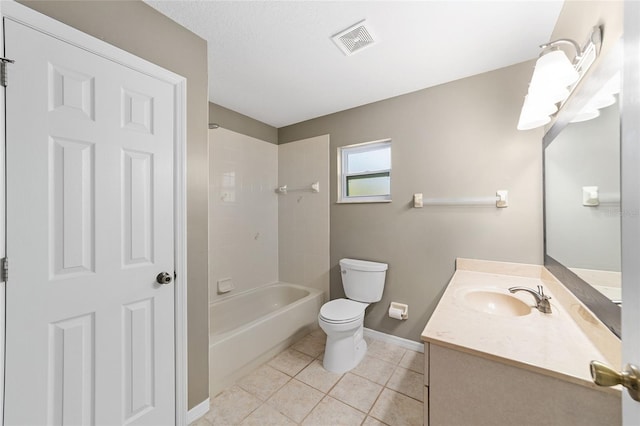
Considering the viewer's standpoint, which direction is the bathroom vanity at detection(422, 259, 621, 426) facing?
facing to the left of the viewer

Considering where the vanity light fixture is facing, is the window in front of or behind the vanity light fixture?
in front

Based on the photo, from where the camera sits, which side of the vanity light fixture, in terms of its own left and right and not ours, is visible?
left

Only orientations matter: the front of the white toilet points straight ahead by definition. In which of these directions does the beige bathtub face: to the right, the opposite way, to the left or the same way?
to the left

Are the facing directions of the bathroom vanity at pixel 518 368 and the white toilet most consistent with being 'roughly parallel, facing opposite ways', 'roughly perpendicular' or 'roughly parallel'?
roughly perpendicular

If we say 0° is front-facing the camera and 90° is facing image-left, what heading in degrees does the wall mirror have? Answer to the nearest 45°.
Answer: approximately 90°

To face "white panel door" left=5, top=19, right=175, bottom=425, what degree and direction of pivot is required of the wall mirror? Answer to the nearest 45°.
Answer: approximately 45° to its left

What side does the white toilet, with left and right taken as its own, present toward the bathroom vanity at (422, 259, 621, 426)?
left
